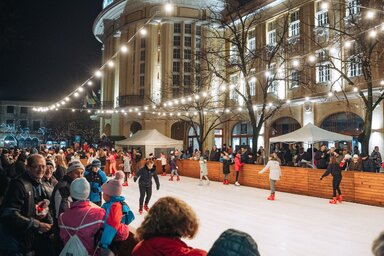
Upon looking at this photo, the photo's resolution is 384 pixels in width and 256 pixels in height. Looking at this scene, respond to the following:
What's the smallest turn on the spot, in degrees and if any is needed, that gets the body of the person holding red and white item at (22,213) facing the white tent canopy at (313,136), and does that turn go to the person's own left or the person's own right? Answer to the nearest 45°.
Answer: approximately 90° to the person's own left

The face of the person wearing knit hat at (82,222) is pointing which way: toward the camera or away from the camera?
away from the camera

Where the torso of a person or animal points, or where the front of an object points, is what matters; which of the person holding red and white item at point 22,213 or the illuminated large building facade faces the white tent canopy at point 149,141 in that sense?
the illuminated large building facade

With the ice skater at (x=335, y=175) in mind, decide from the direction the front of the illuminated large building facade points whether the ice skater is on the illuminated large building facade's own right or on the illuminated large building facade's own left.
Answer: on the illuminated large building facade's own left

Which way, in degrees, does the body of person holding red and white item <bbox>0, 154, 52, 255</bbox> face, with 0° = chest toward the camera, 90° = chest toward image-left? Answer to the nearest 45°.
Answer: approximately 315°
